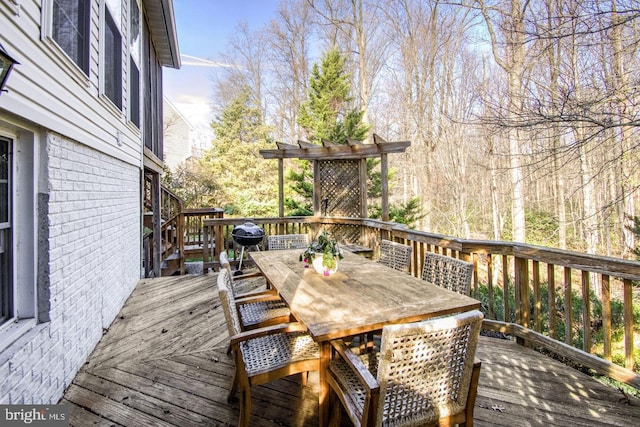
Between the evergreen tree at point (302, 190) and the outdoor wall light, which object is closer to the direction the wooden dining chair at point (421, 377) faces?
the evergreen tree

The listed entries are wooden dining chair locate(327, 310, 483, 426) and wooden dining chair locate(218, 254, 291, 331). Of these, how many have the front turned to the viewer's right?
1

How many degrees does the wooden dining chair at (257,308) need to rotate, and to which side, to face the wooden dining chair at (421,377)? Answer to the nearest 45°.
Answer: approximately 45° to its right

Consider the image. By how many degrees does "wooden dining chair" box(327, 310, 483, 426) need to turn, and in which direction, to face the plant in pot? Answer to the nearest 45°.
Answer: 0° — it already faces it

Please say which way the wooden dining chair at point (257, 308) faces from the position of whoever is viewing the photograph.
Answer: facing to the right of the viewer

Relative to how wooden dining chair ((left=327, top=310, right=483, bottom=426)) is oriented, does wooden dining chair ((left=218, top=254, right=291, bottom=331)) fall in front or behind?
in front

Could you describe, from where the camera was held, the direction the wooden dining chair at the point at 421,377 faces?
facing away from the viewer and to the left of the viewer

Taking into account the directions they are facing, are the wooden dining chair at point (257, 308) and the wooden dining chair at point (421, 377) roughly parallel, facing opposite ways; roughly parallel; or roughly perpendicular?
roughly perpendicular

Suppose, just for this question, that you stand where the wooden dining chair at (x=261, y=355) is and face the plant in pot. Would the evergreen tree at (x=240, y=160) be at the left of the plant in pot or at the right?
left

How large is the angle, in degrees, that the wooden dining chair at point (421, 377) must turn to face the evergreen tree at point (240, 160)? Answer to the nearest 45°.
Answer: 0° — it already faces it

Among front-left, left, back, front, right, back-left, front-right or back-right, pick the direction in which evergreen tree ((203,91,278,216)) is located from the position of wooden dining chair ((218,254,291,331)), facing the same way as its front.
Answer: left

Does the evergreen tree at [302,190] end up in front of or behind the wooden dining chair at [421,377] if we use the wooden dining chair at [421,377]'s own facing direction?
in front

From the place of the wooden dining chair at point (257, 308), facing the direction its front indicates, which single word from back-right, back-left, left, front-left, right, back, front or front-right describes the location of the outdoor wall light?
back-right

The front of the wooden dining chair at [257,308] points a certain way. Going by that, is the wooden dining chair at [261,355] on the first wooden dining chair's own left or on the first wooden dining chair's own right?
on the first wooden dining chair's own right

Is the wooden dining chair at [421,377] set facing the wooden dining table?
yes
